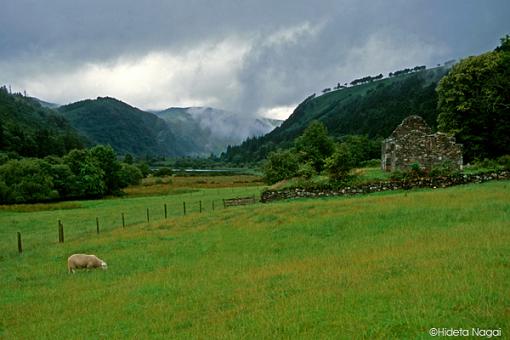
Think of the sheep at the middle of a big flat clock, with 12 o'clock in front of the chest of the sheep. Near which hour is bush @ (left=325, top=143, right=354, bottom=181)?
The bush is roughly at 11 o'clock from the sheep.

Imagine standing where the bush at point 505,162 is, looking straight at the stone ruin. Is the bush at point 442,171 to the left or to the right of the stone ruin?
left

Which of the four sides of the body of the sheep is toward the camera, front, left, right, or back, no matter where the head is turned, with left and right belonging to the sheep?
right

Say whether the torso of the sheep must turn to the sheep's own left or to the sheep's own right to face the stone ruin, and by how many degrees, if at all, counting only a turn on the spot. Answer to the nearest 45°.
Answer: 0° — it already faces it

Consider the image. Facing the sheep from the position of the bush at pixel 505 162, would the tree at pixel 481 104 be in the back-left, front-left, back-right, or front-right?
back-right

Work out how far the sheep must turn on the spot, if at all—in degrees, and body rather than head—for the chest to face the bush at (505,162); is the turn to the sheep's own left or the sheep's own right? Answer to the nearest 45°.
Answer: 0° — it already faces it
